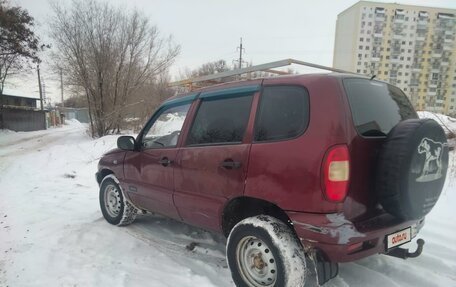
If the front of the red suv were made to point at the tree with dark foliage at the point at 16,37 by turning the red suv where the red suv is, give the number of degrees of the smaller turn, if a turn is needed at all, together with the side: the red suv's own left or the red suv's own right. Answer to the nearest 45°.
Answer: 0° — it already faces it

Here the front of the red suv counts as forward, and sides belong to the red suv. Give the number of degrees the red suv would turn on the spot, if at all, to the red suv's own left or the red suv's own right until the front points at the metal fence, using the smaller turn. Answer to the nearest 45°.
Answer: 0° — it already faces it

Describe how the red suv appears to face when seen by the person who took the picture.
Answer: facing away from the viewer and to the left of the viewer
